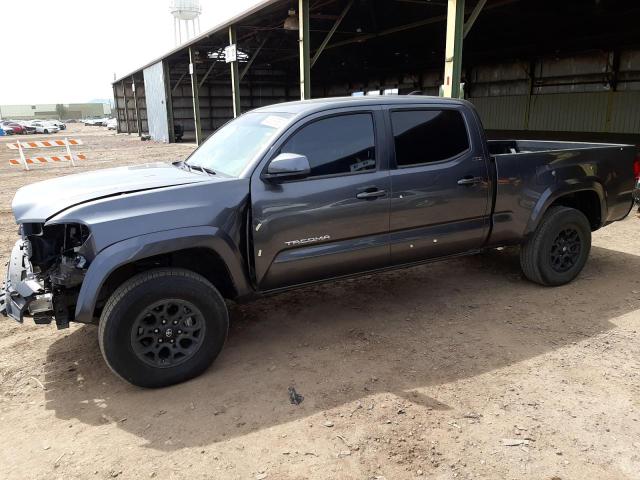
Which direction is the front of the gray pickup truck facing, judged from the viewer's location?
facing the viewer and to the left of the viewer
